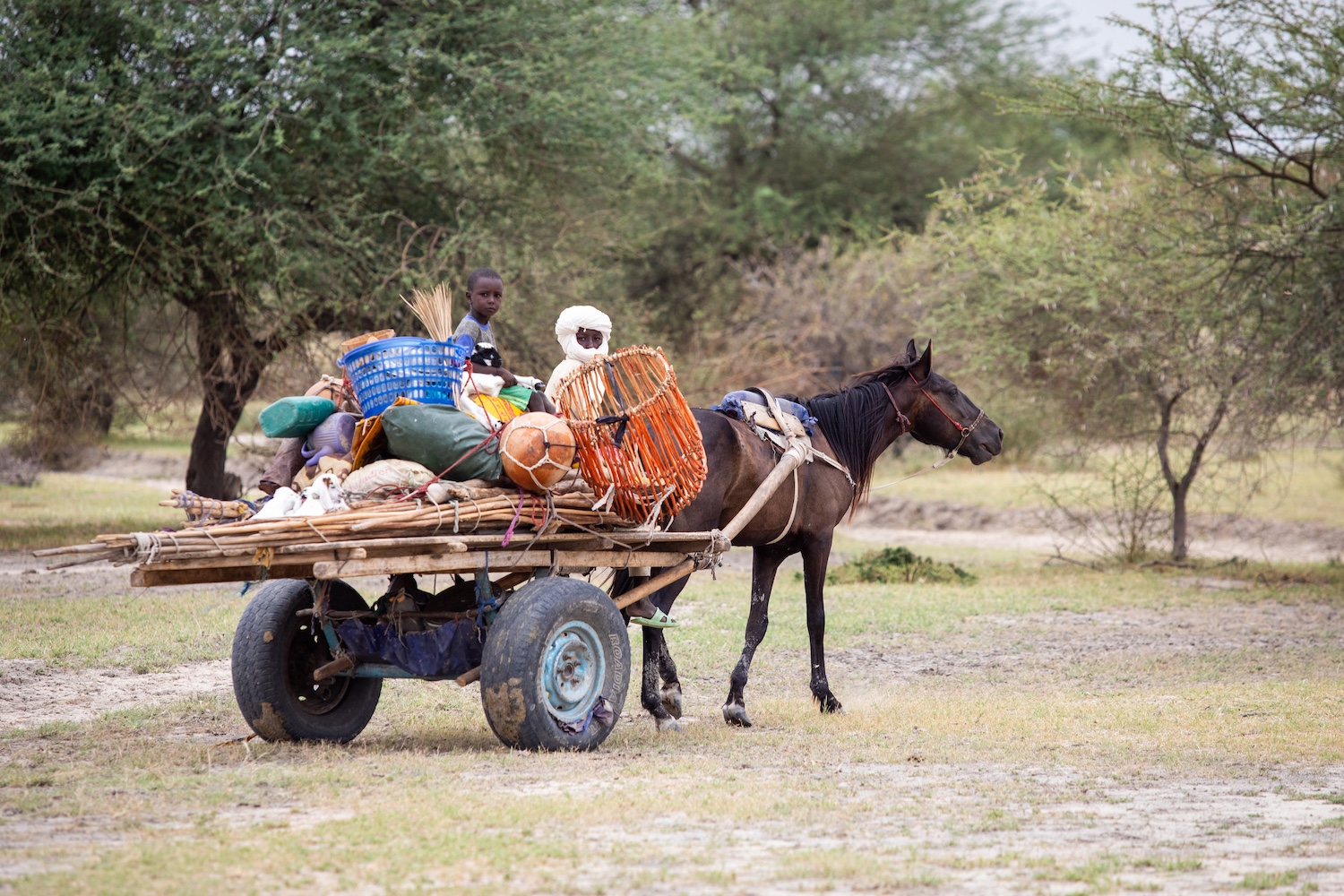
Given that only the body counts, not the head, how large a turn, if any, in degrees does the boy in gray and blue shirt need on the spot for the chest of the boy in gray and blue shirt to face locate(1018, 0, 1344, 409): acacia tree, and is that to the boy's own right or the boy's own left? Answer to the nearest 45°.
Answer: approximately 90° to the boy's own left

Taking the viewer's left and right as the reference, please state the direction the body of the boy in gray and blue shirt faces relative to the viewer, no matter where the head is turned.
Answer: facing the viewer and to the right of the viewer

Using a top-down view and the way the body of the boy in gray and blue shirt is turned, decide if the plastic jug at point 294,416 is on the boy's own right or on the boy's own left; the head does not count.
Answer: on the boy's own right

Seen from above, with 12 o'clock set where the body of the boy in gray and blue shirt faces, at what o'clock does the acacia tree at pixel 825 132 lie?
The acacia tree is roughly at 8 o'clock from the boy in gray and blue shirt.

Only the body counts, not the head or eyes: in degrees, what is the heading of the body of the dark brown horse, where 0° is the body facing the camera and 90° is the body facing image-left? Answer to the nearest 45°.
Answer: approximately 270°

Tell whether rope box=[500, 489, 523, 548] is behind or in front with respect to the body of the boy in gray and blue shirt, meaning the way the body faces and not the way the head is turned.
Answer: in front

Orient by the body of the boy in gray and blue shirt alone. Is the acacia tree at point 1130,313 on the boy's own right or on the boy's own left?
on the boy's own left

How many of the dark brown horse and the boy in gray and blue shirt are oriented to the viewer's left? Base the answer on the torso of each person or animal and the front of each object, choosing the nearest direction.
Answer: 0

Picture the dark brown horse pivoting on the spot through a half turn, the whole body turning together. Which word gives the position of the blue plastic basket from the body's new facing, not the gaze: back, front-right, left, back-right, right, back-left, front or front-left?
front-left
